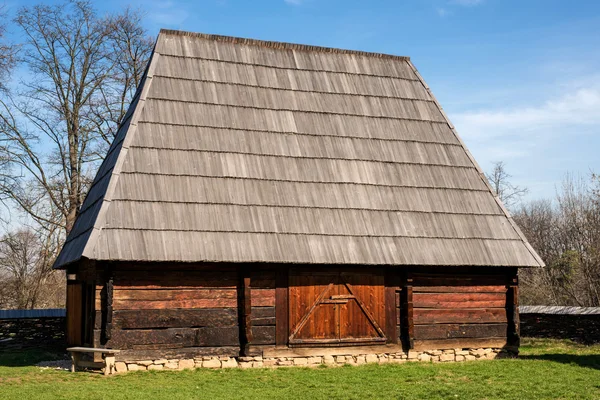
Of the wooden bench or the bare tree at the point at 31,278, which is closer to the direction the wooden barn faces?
the wooden bench

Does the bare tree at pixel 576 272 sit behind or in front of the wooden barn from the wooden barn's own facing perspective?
behind

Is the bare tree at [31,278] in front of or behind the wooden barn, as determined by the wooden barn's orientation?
behind

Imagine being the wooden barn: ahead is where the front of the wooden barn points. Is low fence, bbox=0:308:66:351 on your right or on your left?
on your right

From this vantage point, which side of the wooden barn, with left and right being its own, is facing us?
front

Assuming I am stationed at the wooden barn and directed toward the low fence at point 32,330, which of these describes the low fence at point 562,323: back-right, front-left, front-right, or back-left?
back-right

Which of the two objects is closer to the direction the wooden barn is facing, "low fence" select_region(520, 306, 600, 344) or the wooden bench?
the wooden bench

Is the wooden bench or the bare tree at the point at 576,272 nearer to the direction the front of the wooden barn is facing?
the wooden bench

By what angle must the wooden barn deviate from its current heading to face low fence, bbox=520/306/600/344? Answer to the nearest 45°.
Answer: approximately 135° to its left

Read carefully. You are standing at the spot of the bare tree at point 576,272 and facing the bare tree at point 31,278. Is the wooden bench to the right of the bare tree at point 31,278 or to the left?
left

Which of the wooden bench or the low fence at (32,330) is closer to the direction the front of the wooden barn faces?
the wooden bench
